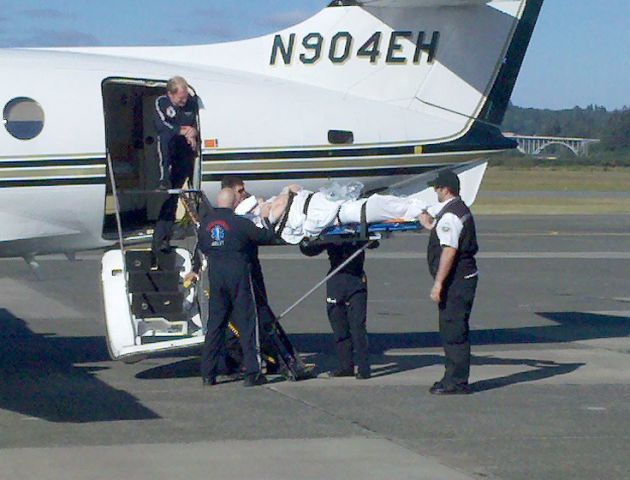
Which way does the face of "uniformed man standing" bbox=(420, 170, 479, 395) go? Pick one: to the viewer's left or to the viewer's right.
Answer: to the viewer's left

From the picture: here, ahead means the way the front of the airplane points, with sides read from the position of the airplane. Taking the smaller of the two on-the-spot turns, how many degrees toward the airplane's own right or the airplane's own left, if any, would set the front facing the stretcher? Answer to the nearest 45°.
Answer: approximately 135° to the airplane's own left

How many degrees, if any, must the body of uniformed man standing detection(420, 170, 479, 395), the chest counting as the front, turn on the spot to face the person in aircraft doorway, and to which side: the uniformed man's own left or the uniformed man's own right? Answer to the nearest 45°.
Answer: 0° — they already face them

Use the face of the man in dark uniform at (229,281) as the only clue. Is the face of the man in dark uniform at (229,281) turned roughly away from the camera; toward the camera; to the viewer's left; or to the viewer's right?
away from the camera

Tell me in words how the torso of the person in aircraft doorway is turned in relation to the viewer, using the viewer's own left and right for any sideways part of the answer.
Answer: facing the viewer and to the right of the viewer

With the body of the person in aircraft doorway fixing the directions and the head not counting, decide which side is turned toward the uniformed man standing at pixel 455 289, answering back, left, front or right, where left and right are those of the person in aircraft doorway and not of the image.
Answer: front

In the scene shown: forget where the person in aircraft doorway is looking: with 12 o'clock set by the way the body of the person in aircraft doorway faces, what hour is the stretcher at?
The stretcher is roughly at 11 o'clock from the person in aircraft doorway.

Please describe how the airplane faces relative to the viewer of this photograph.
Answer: facing to the left of the viewer

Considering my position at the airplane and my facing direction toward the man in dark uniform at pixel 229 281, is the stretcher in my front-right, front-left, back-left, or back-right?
front-left

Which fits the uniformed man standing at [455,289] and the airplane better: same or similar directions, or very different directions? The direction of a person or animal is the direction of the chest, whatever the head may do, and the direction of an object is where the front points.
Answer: same or similar directions

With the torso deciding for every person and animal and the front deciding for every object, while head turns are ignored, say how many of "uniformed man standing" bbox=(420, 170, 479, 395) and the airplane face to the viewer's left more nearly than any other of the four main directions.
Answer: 2

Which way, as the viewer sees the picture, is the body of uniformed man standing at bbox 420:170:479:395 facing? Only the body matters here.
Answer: to the viewer's left

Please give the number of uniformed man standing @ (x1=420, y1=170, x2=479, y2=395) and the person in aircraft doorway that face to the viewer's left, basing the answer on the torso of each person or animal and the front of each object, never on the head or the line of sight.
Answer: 1

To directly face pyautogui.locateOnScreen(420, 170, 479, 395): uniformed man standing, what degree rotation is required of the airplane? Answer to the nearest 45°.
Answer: approximately 135° to its left
